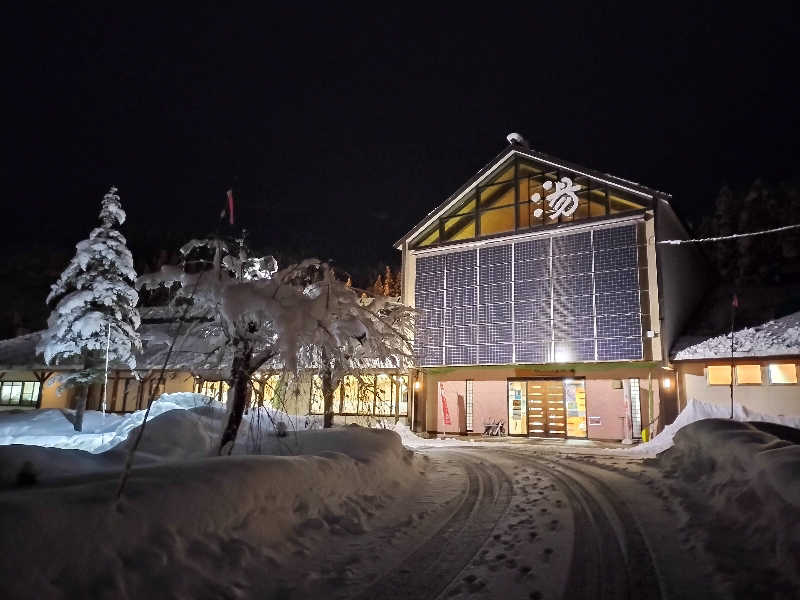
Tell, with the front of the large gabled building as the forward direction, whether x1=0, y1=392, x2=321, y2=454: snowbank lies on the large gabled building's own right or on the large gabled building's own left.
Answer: on the large gabled building's own right

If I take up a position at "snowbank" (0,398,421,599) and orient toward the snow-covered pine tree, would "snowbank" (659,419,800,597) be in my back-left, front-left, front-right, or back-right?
back-right

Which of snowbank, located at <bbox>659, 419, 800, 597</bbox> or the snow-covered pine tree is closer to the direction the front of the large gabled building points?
the snowbank

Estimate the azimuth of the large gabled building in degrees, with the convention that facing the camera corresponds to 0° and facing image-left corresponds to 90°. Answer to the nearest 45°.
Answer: approximately 0°

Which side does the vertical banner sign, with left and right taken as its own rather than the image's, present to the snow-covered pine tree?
right

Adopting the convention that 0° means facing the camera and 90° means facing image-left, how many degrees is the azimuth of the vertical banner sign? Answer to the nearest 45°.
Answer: approximately 0°

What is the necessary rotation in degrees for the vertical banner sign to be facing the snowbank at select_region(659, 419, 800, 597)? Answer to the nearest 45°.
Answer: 0° — it already faces it

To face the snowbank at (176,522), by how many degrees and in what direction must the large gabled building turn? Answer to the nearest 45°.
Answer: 0° — it already faces it

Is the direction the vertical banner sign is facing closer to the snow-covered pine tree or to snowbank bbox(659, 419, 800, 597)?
the snowbank

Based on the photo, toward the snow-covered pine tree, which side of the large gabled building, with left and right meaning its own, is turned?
right

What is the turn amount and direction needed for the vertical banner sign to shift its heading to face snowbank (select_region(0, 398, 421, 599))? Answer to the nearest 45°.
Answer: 0° — it already faces it

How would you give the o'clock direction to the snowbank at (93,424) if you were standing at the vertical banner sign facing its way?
The snowbank is roughly at 2 o'clock from the vertical banner sign.
